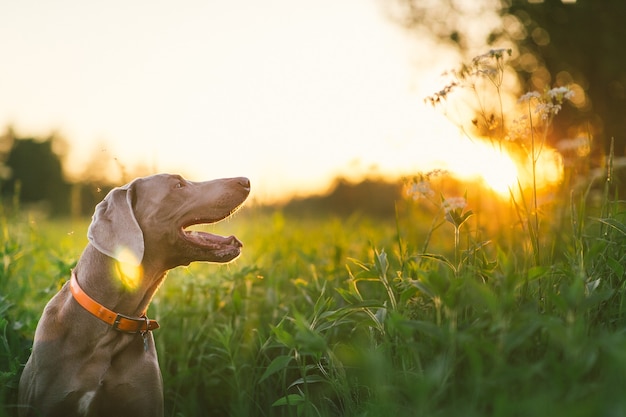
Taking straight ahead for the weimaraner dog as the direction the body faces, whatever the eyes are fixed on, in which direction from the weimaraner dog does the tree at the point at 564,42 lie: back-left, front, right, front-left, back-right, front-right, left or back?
front-left

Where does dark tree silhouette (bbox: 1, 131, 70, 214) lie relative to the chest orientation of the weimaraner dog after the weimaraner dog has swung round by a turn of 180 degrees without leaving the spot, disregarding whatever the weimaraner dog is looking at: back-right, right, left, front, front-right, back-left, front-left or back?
right

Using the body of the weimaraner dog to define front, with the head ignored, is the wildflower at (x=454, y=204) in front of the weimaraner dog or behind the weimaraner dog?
in front

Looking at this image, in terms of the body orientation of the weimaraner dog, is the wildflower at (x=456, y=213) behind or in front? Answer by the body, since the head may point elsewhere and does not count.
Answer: in front

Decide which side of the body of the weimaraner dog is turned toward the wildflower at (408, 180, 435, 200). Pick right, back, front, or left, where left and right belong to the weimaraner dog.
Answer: front

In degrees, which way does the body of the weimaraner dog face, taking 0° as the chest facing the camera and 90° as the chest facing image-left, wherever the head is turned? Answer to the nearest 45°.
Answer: approximately 270°
